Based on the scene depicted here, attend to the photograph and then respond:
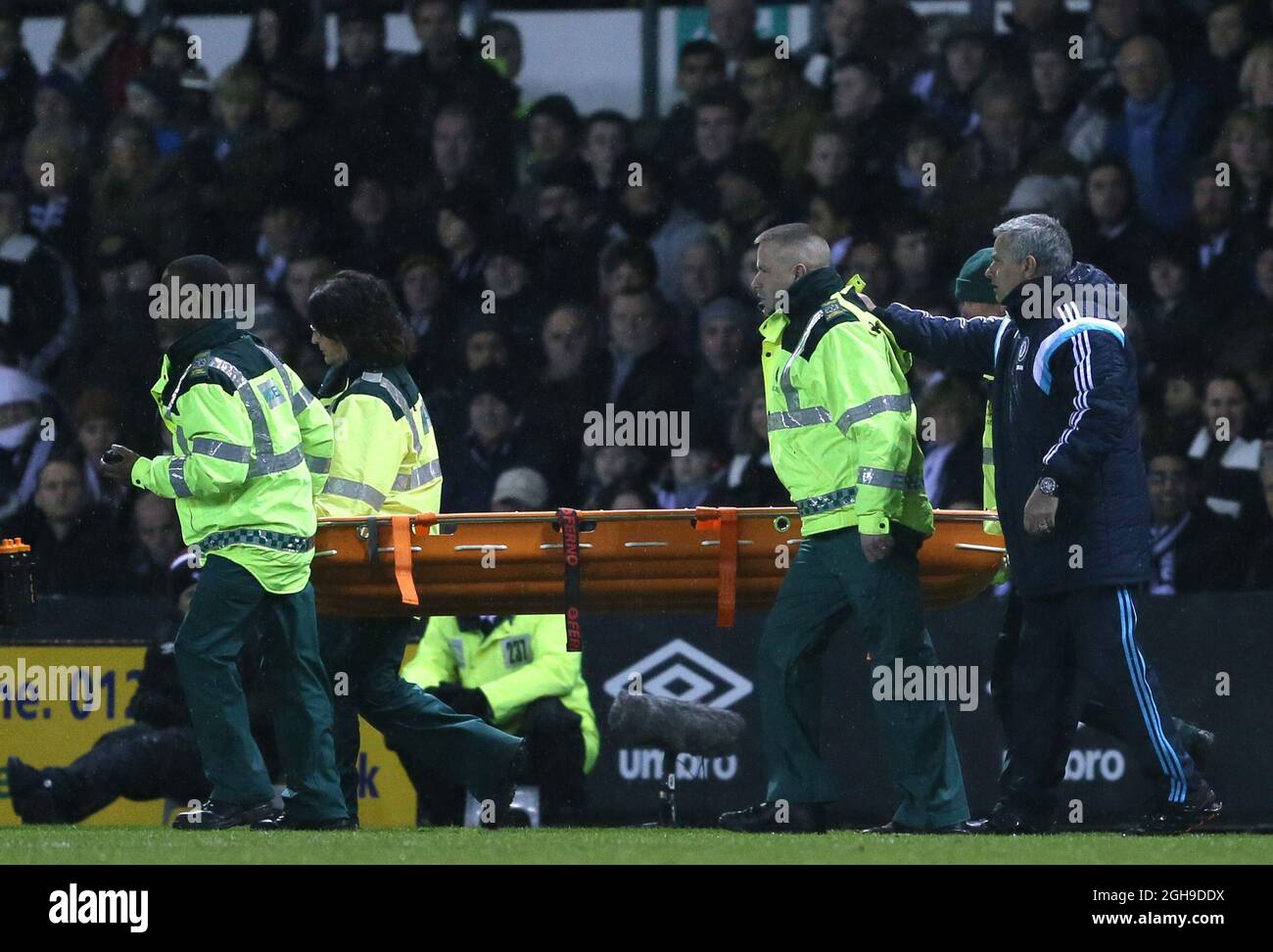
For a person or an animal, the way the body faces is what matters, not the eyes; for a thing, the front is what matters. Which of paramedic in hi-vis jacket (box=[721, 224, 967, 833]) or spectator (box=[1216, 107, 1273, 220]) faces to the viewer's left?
the paramedic in hi-vis jacket

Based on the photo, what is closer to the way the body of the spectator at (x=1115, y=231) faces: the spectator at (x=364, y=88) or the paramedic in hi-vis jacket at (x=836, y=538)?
the paramedic in hi-vis jacket

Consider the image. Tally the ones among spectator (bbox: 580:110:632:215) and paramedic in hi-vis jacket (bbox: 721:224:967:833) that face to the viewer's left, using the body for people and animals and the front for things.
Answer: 1

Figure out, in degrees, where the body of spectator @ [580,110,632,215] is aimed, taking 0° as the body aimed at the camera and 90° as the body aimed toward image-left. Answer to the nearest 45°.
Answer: approximately 0°
